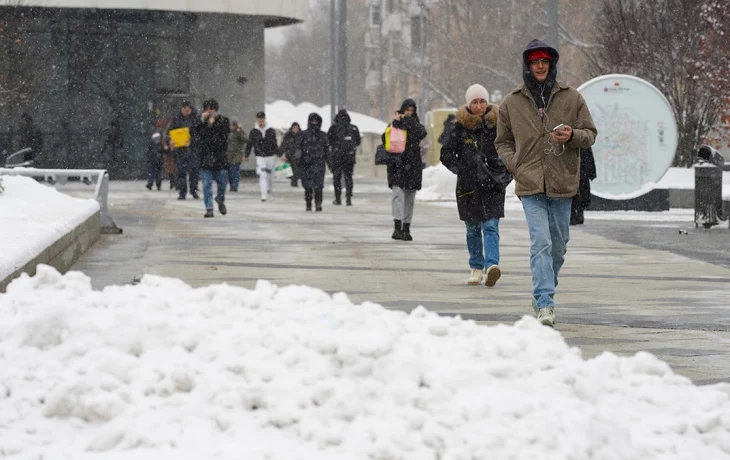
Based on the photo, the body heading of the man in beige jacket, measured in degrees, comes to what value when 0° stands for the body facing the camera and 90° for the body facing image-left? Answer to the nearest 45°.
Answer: approximately 0°

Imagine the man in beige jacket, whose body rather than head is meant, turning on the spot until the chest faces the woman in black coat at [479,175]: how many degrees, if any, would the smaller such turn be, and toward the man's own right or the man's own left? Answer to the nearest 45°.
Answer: approximately 180°

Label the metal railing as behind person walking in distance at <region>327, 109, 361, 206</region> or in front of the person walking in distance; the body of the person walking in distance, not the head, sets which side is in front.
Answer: in front

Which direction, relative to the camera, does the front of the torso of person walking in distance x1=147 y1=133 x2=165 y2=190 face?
toward the camera

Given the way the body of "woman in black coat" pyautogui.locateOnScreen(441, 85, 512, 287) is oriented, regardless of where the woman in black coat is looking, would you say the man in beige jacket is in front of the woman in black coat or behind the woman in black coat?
in front

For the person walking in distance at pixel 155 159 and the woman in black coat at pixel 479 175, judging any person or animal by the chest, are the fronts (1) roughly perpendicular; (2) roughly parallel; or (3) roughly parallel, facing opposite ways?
roughly parallel

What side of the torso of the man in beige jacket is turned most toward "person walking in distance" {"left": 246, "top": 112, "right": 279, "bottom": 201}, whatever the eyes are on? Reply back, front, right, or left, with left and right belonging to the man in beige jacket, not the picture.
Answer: back

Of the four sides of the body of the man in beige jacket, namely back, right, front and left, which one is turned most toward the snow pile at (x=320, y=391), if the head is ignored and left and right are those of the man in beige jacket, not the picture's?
front

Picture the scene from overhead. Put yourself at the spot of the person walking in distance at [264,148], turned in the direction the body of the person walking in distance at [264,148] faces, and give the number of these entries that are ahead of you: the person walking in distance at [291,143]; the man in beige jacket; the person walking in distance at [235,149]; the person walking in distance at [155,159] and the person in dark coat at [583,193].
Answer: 2

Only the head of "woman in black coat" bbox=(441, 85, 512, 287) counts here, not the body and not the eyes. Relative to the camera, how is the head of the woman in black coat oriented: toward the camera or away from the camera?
toward the camera

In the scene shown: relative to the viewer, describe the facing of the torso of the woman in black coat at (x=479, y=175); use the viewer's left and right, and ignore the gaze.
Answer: facing the viewer

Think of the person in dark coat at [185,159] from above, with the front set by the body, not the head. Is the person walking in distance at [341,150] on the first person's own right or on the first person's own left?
on the first person's own left
